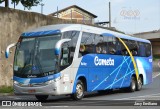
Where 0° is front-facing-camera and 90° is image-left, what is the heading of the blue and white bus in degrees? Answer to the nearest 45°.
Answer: approximately 45°

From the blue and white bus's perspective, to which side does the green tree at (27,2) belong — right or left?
on its right
